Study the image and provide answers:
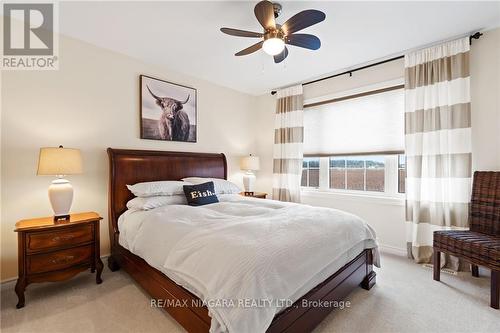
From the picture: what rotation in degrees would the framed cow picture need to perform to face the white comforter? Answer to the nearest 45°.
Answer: approximately 45° to its right

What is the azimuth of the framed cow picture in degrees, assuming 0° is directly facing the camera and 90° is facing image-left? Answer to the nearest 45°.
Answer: approximately 315°

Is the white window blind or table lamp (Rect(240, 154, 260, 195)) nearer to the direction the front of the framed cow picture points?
the white window blind

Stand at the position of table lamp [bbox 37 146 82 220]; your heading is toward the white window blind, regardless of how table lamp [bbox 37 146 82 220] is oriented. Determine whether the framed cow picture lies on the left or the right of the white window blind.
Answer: left

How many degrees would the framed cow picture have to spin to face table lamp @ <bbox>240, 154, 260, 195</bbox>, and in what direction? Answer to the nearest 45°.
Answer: approximately 45° to its left

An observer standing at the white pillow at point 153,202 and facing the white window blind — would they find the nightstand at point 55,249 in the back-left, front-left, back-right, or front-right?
back-right

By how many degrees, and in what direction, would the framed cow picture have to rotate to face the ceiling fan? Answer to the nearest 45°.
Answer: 0° — it already faces it

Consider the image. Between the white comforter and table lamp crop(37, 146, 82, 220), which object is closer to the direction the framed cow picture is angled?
the white comforter
